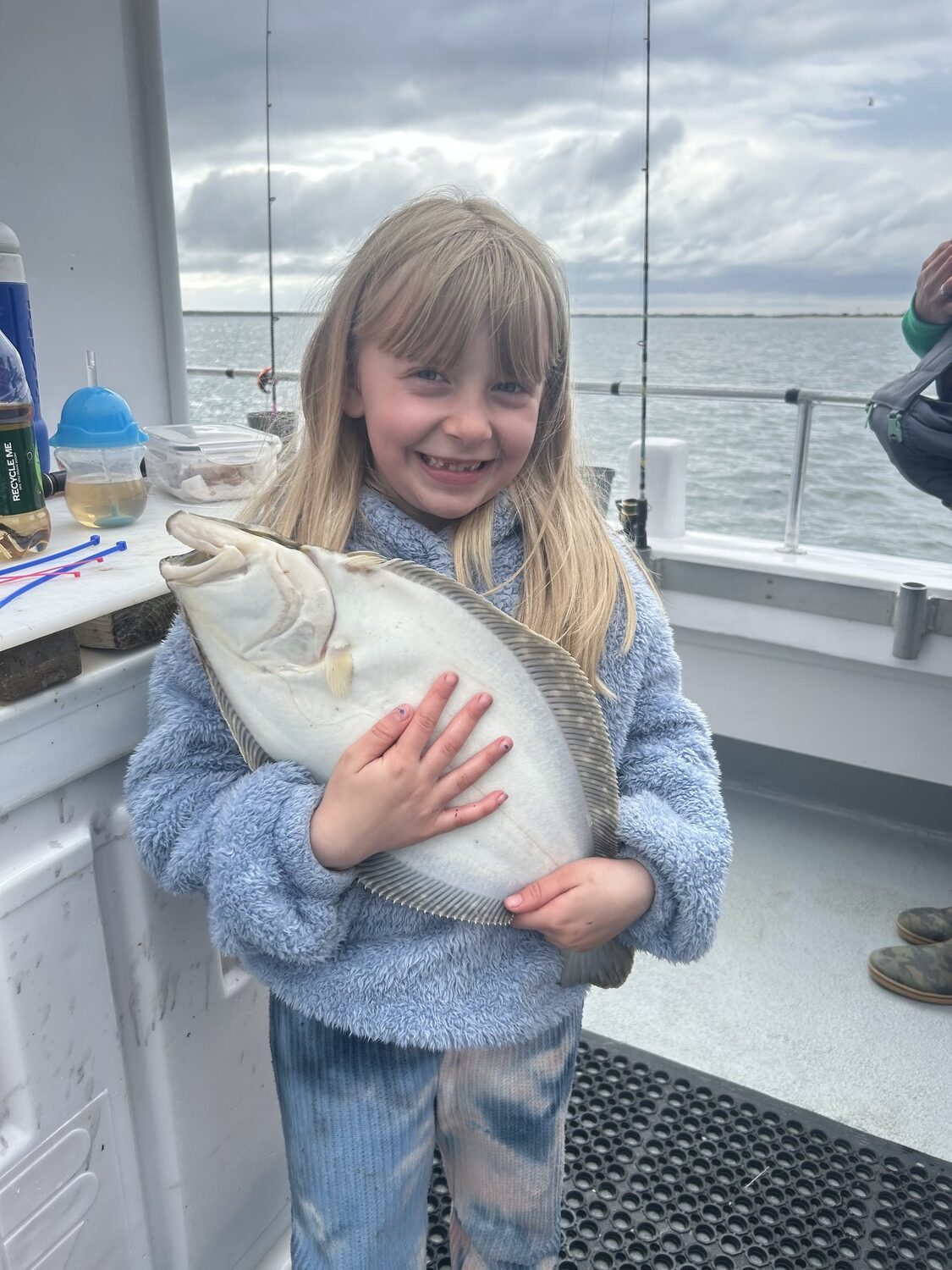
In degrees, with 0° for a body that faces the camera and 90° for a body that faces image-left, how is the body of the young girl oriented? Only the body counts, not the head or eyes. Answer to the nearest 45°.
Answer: approximately 0°

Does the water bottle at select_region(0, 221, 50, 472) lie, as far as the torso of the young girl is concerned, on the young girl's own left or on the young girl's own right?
on the young girl's own right

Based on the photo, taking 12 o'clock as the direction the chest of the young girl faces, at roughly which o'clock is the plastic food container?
The plastic food container is roughly at 5 o'clock from the young girl.

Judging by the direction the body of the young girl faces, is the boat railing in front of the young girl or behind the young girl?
behind
